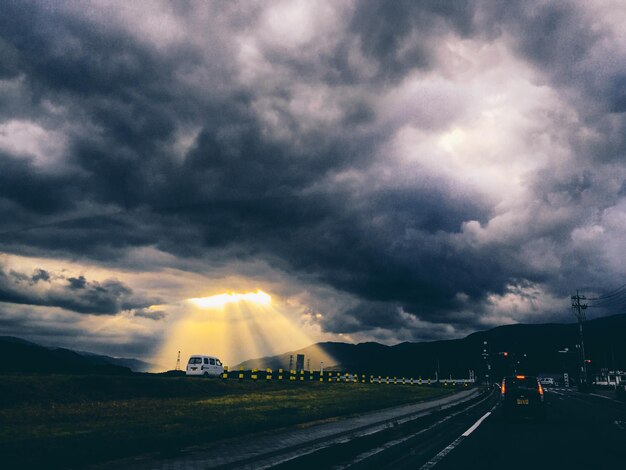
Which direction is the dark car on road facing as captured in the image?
away from the camera

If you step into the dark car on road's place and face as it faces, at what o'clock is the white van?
The white van is roughly at 10 o'clock from the dark car on road.
